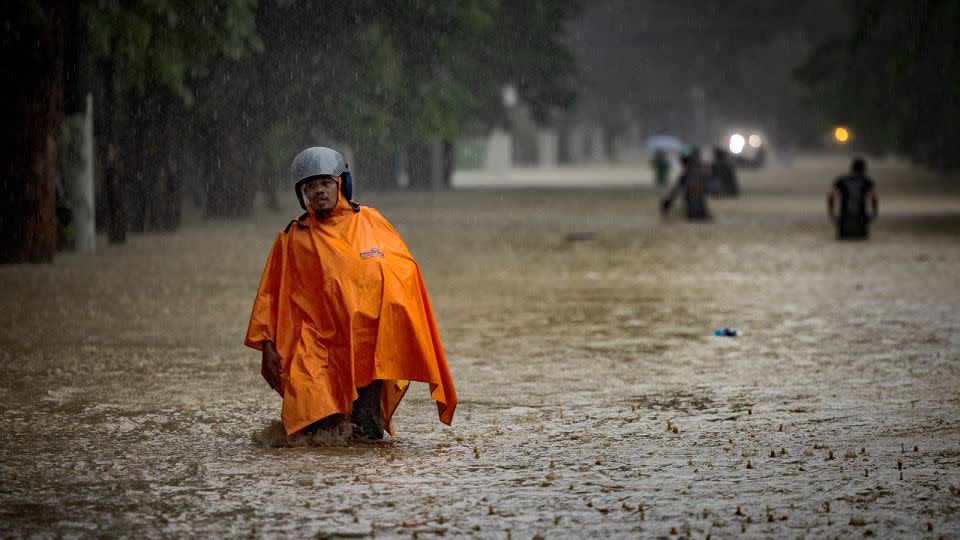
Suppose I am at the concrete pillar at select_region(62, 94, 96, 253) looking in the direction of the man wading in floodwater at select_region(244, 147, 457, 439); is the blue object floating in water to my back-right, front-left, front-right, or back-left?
front-left

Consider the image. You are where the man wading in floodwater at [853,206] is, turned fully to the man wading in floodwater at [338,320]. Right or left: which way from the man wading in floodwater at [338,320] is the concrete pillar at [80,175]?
right

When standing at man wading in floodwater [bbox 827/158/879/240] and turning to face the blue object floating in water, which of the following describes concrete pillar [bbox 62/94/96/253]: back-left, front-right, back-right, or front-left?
front-right
